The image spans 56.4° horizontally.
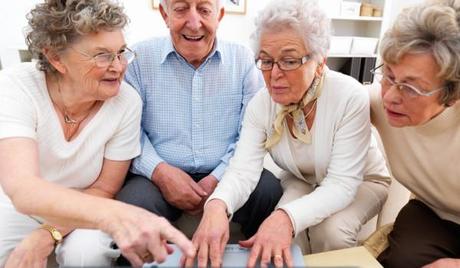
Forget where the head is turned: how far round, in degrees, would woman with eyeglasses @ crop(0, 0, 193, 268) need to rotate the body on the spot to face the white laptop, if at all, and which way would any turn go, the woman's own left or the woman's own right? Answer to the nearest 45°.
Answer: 0° — they already face it

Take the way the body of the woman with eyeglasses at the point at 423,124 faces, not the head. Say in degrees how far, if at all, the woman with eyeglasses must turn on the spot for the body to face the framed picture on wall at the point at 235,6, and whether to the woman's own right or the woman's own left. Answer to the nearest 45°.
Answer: approximately 90° to the woman's own right

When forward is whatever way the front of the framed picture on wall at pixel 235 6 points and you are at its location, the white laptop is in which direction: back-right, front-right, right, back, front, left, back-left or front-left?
front

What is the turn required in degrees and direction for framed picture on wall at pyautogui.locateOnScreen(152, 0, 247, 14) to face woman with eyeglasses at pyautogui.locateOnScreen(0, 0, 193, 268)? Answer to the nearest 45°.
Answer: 0° — it already faces them

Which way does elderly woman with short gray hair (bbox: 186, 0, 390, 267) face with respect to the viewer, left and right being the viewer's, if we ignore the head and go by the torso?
facing the viewer and to the left of the viewer

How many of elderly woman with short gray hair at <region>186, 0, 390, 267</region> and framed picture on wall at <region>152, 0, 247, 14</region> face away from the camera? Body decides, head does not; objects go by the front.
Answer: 0

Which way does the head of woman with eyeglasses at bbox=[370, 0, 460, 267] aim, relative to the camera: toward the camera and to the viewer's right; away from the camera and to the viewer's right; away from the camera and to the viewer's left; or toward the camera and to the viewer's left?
toward the camera and to the viewer's left

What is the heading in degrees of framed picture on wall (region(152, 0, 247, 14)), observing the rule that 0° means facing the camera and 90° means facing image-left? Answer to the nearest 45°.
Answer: approximately 0°

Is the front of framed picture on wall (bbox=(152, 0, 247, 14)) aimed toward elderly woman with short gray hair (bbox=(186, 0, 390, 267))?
yes

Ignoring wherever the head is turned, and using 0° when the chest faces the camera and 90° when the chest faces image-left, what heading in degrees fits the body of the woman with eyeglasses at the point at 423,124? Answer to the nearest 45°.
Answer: approximately 45°

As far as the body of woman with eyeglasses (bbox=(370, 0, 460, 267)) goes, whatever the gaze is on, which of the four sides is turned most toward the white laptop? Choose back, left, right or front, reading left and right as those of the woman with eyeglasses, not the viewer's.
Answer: front

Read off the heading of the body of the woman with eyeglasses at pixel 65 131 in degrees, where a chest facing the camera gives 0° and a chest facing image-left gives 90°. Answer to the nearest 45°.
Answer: approximately 315°

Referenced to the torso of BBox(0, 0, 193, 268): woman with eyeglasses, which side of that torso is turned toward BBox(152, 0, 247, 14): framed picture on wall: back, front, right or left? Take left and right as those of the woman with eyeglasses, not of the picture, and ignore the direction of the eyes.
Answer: left

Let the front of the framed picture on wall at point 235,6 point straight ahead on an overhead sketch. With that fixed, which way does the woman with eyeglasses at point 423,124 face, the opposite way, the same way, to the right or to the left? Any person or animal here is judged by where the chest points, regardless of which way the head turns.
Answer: to the right
